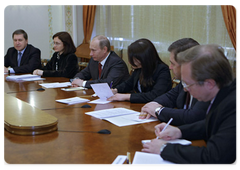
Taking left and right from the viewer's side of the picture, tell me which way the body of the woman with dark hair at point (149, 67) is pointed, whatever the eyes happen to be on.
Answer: facing the viewer and to the left of the viewer

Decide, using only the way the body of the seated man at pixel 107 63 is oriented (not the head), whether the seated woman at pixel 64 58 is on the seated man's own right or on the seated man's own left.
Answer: on the seated man's own right

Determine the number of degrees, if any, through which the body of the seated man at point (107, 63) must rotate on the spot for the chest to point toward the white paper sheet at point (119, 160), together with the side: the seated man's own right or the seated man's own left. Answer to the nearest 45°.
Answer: approximately 45° to the seated man's own left

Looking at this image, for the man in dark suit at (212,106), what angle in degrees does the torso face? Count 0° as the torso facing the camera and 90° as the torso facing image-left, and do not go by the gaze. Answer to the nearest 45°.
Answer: approximately 90°

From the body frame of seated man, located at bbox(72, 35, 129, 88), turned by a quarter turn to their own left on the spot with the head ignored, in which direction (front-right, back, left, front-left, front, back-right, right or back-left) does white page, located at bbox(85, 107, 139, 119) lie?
front-right
